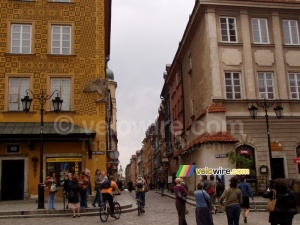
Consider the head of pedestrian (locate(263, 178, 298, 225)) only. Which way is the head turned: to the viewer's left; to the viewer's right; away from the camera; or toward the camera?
away from the camera

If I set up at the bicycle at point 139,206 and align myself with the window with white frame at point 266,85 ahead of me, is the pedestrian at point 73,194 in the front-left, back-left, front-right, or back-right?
back-left

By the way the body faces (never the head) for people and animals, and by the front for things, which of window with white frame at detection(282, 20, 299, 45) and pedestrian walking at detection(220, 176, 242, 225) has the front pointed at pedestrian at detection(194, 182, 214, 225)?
the window with white frame

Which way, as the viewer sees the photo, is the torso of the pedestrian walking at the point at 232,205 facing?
away from the camera

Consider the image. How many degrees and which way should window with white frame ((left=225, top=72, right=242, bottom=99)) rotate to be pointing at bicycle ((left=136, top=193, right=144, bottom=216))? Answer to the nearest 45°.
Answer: approximately 45° to its right

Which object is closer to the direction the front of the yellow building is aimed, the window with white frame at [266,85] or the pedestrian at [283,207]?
the pedestrian

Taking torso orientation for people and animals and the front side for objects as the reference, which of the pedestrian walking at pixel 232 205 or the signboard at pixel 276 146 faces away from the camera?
the pedestrian walking

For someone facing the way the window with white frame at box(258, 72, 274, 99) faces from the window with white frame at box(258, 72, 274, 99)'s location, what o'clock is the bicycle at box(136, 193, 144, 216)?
The bicycle is roughly at 1 o'clock from the window with white frame.

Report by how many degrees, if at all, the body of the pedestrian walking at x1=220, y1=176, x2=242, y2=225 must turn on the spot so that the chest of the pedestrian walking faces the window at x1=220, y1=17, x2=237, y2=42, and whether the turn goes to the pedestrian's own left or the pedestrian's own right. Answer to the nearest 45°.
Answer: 0° — they already face it

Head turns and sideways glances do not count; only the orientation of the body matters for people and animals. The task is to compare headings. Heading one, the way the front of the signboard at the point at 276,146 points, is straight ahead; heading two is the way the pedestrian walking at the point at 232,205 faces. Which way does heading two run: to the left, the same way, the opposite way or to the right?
the opposite way
